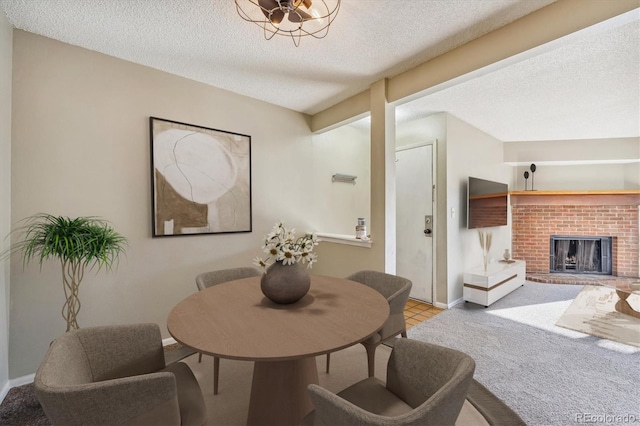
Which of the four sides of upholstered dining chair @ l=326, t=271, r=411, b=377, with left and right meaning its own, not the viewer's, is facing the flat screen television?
back

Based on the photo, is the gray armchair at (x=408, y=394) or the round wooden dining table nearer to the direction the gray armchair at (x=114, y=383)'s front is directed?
the round wooden dining table

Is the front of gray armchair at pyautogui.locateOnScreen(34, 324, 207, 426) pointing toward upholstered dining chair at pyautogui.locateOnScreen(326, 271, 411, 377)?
yes

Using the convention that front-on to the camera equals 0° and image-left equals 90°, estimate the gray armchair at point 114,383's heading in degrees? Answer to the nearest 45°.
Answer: approximately 270°

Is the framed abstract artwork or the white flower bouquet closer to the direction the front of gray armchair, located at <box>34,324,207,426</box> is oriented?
the white flower bouquet

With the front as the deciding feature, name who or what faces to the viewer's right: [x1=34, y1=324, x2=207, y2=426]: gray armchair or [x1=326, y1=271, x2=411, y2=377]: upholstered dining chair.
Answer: the gray armchair

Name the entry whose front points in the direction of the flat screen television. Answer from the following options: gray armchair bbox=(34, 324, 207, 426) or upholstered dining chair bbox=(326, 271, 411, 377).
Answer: the gray armchair

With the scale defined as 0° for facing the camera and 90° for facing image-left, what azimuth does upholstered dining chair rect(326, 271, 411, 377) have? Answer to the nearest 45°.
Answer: approximately 45°

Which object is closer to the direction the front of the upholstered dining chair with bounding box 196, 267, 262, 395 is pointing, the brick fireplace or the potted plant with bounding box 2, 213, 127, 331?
the brick fireplace

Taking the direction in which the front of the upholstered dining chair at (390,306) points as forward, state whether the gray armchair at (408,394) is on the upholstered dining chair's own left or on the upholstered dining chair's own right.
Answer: on the upholstered dining chair's own left
